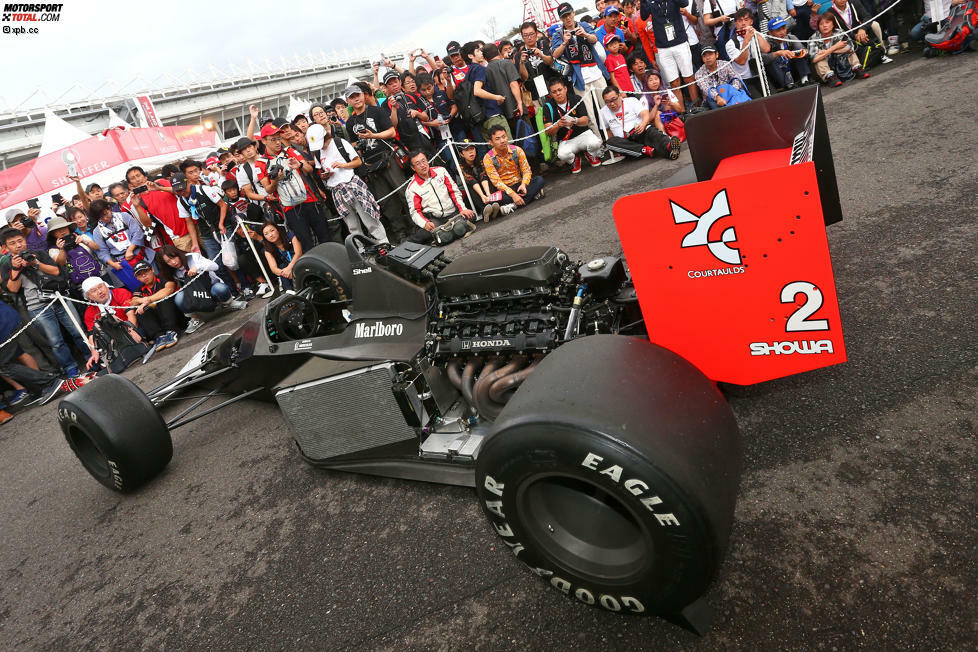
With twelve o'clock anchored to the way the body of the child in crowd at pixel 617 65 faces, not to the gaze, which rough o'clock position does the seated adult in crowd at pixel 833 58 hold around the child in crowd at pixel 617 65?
the seated adult in crowd at pixel 833 58 is roughly at 9 o'clock from the child in crowd at pixel 617 65.

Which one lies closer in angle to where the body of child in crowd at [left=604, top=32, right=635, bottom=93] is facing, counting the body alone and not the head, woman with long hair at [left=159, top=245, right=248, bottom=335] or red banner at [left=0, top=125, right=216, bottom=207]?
the woman with long hair

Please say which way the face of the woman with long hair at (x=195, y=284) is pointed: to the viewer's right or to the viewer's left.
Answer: to the viewer's right

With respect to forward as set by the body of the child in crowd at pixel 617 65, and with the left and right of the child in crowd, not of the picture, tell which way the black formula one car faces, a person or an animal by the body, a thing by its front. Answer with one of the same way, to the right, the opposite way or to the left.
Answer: to the right

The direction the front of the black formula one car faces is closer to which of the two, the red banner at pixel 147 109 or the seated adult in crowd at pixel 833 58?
the red banner

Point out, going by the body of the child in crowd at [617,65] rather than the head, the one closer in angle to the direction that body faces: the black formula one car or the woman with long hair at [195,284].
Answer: the black formula one car

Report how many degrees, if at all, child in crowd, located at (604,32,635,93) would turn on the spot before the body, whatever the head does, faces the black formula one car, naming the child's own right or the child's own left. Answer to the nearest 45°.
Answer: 0° — they already face it

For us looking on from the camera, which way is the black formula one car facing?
facing away from the viewer and to the left of the viewer

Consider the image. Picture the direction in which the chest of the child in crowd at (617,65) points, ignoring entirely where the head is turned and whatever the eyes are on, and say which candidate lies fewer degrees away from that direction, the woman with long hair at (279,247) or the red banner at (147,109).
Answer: the woman with long hair

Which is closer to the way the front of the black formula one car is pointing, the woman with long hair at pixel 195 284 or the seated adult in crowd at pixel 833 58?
the woman with long hair

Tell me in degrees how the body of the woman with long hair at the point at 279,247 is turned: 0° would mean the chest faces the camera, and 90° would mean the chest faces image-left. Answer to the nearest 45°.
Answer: approximately 0°

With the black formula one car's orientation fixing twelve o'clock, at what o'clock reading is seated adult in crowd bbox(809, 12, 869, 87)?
The seated adult in crowd is roughly at 3 o'clock from the black formula one car.

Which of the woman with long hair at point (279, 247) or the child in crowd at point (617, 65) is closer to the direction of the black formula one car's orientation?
the woman with long hair

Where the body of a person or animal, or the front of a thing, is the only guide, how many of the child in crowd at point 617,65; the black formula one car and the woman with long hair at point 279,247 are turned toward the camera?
2

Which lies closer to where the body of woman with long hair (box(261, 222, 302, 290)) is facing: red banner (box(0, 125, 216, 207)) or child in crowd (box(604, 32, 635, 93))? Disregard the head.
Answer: the child in crowd

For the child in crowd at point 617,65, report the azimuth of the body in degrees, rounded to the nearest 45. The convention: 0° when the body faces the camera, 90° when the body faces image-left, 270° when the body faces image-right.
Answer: approximately 0°
